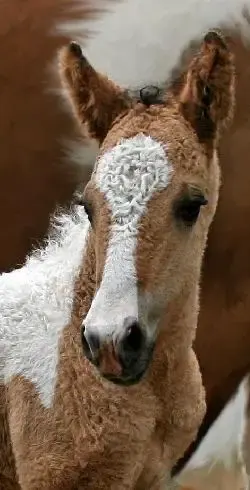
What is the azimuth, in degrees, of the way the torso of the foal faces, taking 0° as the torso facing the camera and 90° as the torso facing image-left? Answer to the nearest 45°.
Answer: approximately 315°
